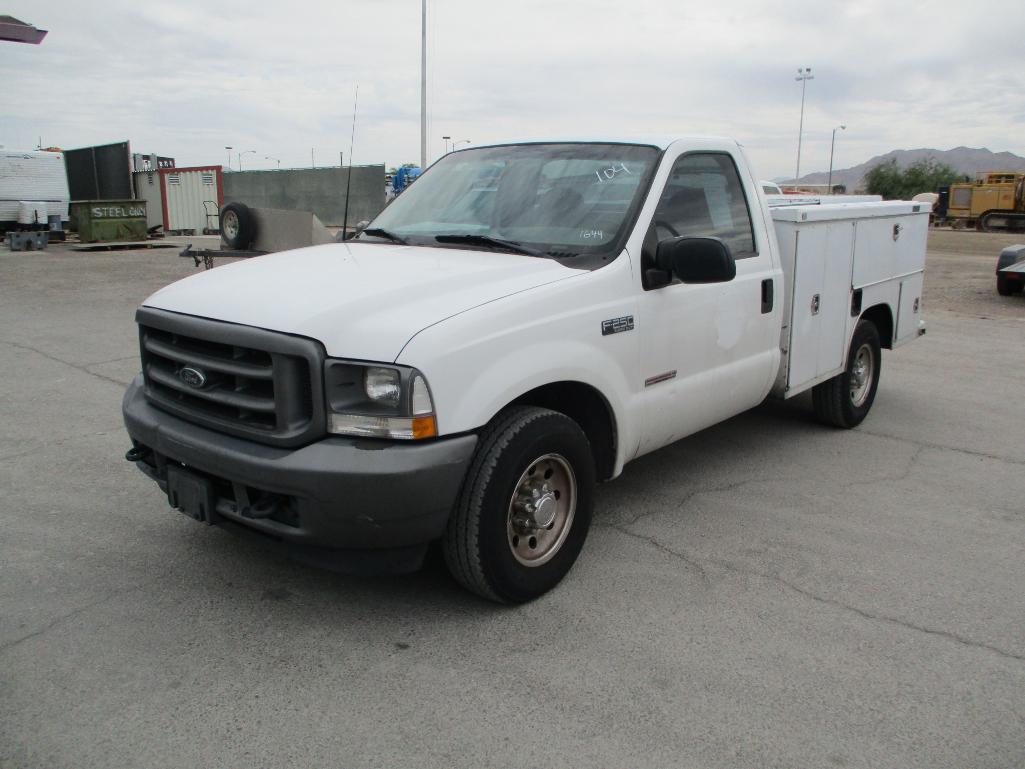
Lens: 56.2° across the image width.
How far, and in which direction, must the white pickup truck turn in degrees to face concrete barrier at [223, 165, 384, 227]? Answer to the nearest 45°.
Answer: approximately 135° to its right

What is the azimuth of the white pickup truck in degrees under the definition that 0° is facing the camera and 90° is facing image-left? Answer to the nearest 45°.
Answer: approximately 45°

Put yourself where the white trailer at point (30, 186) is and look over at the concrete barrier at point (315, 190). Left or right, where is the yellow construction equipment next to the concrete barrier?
right

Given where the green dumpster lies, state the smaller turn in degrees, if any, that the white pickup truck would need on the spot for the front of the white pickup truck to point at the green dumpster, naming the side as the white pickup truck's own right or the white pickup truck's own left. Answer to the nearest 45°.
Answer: approximately 90° to the white pickup truck's own right

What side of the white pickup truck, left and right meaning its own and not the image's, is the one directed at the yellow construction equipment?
back

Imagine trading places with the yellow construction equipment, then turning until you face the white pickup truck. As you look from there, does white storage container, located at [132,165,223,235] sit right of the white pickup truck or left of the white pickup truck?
right

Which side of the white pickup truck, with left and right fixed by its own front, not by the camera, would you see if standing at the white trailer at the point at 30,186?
right

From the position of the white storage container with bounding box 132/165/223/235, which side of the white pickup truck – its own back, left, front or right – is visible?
right
